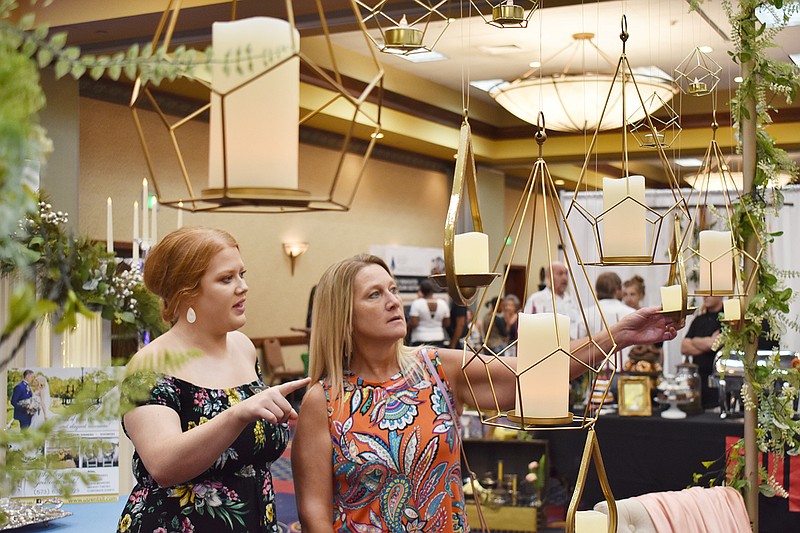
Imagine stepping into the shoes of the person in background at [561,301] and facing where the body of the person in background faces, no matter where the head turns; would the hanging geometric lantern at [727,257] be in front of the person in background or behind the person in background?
in front

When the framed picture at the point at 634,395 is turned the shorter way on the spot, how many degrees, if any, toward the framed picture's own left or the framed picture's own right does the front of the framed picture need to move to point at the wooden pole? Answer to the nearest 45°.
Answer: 0° — it already faces it

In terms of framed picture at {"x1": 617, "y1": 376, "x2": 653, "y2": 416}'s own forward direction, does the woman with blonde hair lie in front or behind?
in front

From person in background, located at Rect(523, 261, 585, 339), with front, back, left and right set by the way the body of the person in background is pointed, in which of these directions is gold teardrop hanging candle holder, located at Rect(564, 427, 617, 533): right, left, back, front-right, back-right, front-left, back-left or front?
front-right

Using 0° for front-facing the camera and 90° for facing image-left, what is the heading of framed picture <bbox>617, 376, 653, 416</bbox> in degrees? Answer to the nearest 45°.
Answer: approximately 0°

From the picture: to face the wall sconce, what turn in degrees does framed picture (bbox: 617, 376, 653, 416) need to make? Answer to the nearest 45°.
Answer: approximately 135° to its right

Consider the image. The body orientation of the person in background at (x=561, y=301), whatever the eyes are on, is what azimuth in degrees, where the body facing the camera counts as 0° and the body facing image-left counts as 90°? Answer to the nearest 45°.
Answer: approximately 315°

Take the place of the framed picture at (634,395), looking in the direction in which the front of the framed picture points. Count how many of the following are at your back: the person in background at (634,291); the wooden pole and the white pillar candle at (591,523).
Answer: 1

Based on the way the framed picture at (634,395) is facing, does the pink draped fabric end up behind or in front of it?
in front

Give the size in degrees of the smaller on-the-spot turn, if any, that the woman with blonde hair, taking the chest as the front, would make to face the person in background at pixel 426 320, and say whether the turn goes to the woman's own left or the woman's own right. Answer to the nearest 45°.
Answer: approximately 135° to the woman's own left
